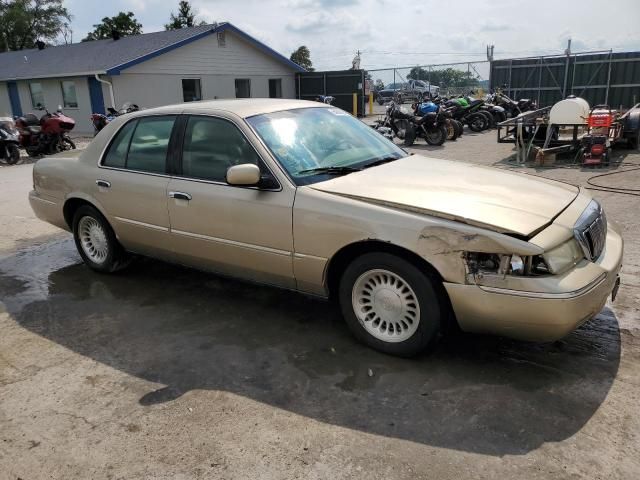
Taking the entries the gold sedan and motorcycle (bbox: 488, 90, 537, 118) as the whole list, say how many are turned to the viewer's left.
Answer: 1

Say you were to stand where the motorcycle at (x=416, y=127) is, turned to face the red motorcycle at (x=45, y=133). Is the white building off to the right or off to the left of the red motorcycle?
right

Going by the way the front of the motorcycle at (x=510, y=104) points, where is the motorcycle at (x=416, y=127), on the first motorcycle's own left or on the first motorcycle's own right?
on the first motorcycle's own left

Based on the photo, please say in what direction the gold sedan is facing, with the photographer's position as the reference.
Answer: facing the viewer and to the right of the viewer

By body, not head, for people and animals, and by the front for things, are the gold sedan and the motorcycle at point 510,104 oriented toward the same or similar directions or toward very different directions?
very different directions

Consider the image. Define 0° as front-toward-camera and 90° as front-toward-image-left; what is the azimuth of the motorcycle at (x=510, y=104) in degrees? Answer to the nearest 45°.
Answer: approximately 90°

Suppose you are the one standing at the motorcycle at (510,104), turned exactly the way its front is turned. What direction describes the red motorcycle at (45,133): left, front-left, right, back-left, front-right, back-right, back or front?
front-left

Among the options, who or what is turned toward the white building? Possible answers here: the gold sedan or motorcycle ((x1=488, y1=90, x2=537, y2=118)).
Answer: the motorcycle

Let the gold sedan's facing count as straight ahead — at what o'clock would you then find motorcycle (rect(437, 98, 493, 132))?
The motorcycle is roughly at 8 o'clock from the gold sedan.

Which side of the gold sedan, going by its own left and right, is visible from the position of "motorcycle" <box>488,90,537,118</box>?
left

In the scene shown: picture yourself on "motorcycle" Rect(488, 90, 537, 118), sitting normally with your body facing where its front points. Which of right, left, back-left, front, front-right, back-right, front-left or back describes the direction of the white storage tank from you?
left

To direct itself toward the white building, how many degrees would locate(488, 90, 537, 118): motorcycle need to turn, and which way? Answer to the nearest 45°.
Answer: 0° — it already faces it

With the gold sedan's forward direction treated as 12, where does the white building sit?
The white building is roughly at 7 o'clock from the gold sedan.

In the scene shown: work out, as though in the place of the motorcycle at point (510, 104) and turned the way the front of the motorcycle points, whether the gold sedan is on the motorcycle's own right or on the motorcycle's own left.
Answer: on the motorcycle's own left
